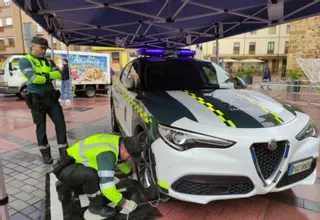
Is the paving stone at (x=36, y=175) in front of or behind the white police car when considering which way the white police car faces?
behind

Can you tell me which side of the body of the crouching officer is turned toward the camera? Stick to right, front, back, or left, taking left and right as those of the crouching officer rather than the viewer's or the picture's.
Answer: right

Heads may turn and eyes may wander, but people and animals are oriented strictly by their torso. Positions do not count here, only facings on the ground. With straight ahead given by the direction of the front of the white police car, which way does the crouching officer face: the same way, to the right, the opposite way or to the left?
to the left

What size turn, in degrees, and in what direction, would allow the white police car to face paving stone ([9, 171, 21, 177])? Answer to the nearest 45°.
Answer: approximately 135° to its right

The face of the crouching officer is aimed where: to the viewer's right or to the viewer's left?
to the viewer's right

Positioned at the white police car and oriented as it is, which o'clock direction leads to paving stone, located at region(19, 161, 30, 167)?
The paving stone is roughly at 5 o'clock from the white police car.

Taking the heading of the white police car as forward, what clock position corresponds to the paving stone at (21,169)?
The paving stone is roughly at 3 o'clock from the white police car.

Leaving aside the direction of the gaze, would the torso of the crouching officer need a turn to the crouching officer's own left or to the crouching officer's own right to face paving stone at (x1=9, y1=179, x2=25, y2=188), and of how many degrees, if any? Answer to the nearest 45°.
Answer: approximately 135° to the crouching officer's own left

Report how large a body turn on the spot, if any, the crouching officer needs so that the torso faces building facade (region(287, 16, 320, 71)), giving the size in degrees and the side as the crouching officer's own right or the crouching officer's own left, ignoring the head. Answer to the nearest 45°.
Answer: approximately 45° to the crouching officer's own left

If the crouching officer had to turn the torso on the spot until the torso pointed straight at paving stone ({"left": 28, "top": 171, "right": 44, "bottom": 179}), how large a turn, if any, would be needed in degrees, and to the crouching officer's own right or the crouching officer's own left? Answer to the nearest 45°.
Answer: approximately 135° to the crouching officer's own left
